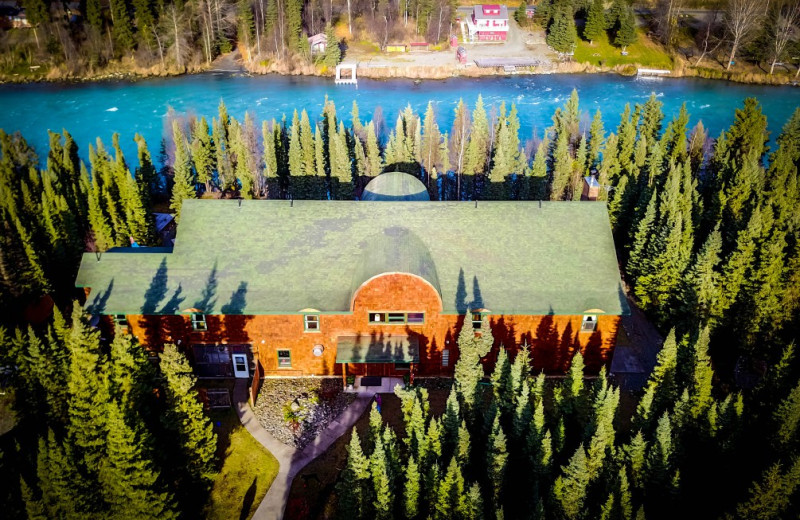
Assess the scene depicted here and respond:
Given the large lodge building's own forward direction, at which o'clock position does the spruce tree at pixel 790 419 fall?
The spruce tree is roughly at 10 o'clock from the large lodge building.

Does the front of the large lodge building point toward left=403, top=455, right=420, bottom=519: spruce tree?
yes

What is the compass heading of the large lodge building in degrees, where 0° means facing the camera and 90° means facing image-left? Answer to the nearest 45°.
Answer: approximately 0°

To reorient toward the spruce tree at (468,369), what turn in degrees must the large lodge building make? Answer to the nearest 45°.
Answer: approximately 45° to its left
